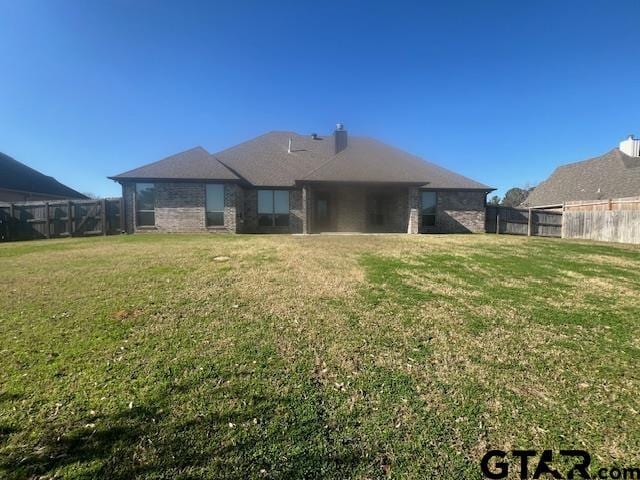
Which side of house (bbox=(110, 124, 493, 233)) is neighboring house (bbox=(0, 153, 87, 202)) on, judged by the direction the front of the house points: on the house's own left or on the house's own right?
on the house's own left

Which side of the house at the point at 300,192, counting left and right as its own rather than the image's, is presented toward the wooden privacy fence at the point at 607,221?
right

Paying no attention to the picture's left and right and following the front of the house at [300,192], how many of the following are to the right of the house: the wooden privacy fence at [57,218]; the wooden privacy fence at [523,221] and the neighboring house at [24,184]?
1

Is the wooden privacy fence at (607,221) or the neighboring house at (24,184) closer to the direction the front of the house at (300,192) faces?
the neighboring house

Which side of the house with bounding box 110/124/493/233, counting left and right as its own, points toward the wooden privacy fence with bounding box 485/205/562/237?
right

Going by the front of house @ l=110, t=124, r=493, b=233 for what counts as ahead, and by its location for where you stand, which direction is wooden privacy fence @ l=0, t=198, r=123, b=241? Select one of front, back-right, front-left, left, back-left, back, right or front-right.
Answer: left

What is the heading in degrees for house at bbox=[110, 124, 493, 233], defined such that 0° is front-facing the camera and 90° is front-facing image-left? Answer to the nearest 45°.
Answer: approximately 180°

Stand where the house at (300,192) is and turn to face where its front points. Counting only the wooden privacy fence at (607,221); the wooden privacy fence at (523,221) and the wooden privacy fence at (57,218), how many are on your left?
1
